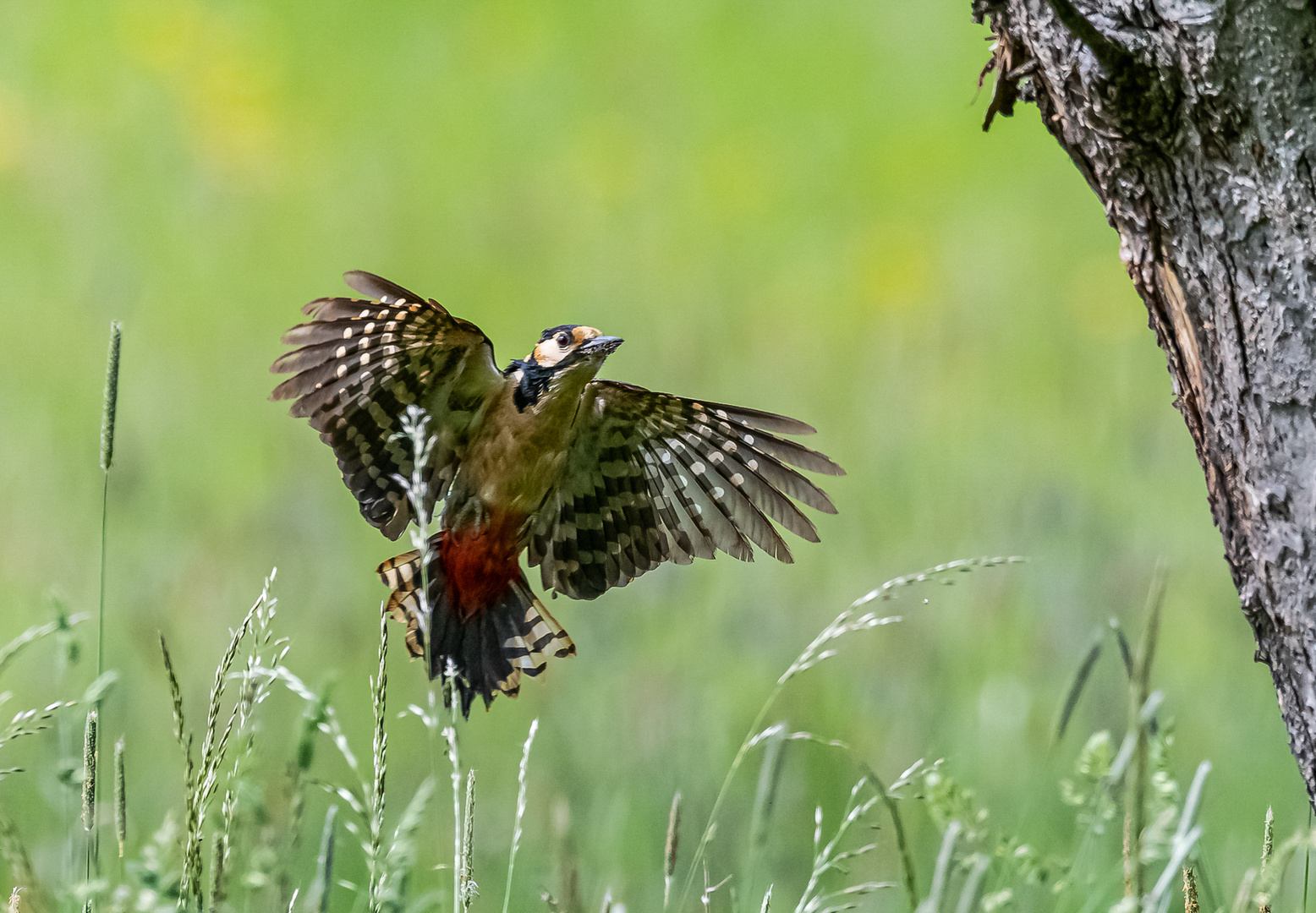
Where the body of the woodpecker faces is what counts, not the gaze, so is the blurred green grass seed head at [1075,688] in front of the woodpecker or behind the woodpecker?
in front

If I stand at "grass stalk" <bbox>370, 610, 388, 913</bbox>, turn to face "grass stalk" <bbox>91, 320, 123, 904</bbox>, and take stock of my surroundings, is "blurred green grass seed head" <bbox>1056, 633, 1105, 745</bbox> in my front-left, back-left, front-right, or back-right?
back-right

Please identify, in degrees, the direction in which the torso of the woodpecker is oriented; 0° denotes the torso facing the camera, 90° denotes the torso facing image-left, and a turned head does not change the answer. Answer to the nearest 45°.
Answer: approximately 315°

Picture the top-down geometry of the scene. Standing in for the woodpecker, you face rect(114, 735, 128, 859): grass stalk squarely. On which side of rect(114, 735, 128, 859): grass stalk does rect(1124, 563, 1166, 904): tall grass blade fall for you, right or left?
left

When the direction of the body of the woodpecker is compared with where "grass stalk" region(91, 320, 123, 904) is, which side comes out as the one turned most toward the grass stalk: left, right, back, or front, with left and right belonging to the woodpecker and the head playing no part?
right

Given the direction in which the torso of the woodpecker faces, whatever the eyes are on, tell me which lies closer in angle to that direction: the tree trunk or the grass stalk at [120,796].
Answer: the tree trunk
